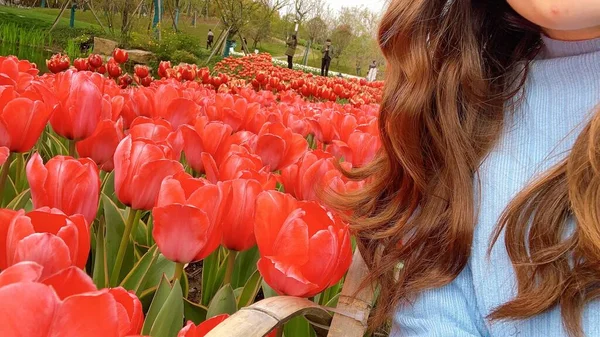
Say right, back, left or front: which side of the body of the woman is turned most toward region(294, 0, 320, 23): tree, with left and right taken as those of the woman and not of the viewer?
back

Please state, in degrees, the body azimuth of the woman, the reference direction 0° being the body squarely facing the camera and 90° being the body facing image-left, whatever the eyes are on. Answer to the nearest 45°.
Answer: approximately 0°

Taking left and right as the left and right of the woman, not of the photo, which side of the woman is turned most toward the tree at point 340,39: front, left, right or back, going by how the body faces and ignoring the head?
back

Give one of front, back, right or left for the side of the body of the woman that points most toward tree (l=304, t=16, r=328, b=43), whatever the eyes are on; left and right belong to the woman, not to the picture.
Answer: back

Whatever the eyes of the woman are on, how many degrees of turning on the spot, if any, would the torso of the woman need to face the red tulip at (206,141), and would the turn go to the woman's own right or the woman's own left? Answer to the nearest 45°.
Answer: approximately 90° to the woman's own right

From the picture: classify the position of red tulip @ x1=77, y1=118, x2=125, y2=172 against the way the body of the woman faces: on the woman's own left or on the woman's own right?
on the woman's own right

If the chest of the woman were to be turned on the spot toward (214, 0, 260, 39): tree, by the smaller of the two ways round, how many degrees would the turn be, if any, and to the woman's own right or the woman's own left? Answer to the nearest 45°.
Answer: approximately 135° to the woman's own right

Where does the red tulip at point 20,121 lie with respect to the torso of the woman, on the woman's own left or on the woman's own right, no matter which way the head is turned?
on the woman's own right
